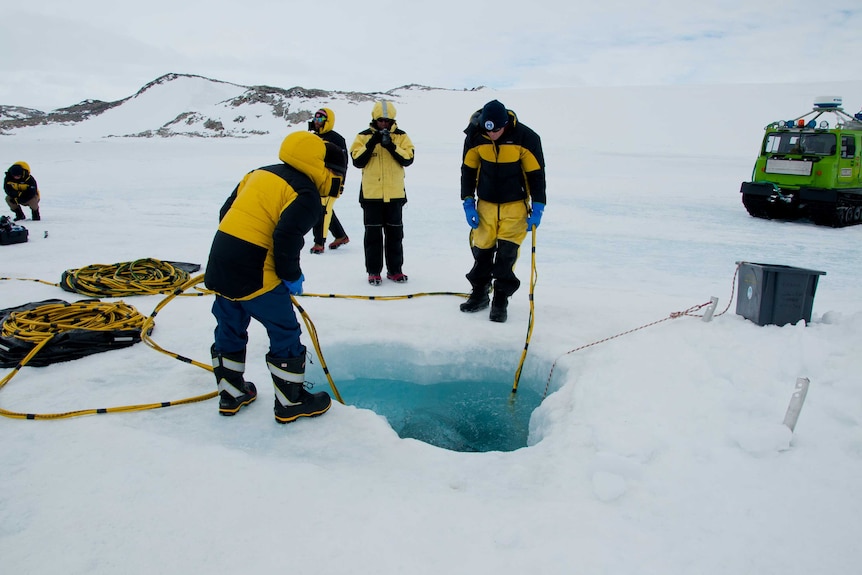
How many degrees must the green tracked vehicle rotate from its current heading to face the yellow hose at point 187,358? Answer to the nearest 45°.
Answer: approximately 45° to its left

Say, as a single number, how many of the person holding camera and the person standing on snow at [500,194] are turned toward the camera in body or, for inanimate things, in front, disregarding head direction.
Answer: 2

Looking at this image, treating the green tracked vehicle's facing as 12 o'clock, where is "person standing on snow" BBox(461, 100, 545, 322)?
The person standing on snow is roughly at 11 o'clock from the green tracked vehicle.

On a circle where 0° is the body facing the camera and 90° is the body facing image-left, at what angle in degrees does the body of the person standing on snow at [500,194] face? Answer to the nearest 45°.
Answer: approximately 0°

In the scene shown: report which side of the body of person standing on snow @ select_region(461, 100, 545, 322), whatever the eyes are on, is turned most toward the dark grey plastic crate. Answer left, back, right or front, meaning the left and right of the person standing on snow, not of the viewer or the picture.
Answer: left

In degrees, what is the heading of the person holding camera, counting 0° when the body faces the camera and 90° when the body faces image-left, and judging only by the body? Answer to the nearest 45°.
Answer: approximately 0°

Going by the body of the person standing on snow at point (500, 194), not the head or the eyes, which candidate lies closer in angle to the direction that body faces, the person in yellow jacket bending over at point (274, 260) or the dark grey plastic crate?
the person in yellow jacket bending over

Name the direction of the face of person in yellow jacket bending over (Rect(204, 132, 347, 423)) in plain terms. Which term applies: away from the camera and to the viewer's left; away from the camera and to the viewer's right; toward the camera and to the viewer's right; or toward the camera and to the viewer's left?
away from the camera and to the viewer's right

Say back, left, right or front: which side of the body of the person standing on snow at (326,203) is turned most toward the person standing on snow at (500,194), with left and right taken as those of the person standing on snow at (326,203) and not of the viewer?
left
